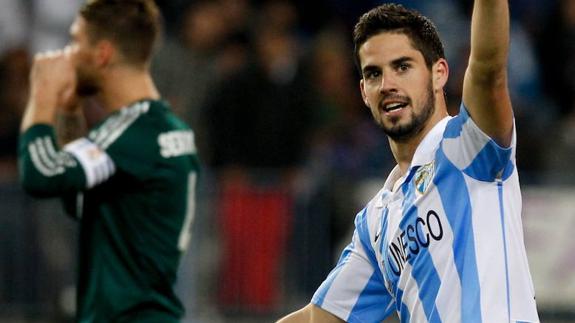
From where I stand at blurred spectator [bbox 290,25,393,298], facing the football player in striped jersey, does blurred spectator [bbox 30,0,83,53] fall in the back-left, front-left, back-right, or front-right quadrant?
back-right

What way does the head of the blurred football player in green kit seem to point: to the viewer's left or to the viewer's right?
to the viewer's left

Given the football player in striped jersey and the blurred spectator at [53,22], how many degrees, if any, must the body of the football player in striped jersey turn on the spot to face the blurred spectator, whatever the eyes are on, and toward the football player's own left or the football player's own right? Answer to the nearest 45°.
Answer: approximately 90° to the football player's own right

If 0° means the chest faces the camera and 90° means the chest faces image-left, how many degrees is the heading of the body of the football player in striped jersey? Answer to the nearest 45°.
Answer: approximately 45°

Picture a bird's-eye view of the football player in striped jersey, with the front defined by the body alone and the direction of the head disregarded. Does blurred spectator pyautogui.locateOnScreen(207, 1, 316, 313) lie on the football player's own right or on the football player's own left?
on the football player's own right
